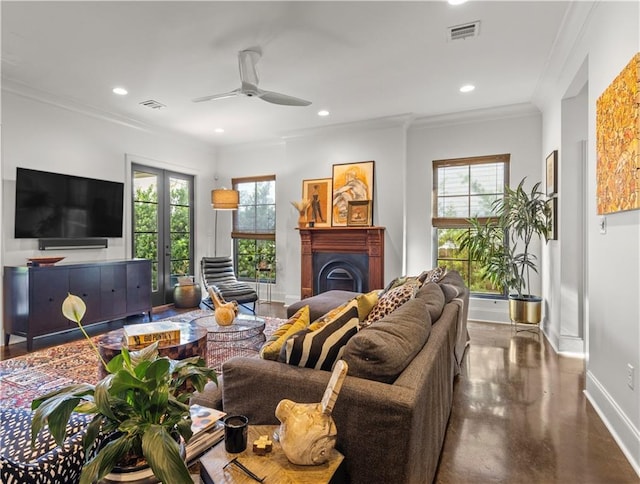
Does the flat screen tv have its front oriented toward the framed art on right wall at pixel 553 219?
yes

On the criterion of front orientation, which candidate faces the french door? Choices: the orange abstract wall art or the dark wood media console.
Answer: the orange abstract wall art

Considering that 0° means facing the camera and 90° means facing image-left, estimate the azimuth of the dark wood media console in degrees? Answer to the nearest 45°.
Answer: approximately 315°

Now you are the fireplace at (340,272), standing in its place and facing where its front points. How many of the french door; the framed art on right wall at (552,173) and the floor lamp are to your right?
2

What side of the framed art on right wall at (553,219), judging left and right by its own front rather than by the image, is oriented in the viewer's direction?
left

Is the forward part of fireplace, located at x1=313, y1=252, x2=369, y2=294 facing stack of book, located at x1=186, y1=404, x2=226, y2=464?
yes

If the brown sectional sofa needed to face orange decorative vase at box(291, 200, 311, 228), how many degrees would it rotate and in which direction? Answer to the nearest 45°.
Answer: approximately 90° to its right

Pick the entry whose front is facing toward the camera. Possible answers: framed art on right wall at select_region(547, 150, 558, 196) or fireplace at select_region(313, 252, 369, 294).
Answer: the fireplace

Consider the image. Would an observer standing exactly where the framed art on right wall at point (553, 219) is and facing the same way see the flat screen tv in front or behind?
in front

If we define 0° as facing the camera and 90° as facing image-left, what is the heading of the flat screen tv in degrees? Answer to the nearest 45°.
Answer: approximately 315°

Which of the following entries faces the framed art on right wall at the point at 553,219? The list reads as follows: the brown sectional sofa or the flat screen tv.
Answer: the flat screen tv

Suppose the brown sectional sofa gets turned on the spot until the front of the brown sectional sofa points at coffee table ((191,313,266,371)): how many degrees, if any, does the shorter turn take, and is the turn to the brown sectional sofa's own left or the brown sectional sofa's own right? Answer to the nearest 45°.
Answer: approximately 45° to the brown sectional sofa's own right

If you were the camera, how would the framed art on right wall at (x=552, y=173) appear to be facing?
facing to the left of the viewer

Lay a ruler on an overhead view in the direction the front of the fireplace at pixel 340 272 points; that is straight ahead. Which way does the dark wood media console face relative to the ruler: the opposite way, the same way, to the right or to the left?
to the left

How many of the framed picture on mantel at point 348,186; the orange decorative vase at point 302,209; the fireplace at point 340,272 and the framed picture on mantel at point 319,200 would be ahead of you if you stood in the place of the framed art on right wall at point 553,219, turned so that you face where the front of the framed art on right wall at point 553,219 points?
4

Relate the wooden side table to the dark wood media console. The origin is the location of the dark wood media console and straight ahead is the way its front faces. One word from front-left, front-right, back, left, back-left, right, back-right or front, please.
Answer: front-right

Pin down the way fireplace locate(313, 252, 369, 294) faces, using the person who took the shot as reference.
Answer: facing the viewer

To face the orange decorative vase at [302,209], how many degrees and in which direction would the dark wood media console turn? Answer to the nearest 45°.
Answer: approximately 45° to its left

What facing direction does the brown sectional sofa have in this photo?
to the viewer's left

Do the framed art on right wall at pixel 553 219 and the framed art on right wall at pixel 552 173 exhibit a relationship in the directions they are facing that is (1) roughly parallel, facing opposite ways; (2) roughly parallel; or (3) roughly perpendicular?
roughly parallel
